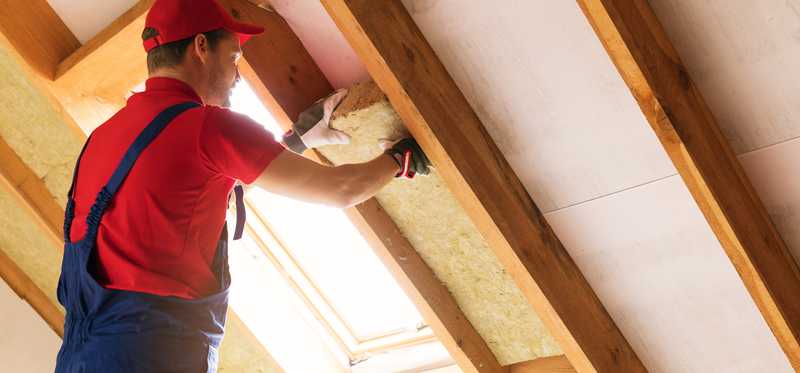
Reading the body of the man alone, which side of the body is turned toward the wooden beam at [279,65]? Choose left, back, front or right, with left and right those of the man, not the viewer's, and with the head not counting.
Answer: front

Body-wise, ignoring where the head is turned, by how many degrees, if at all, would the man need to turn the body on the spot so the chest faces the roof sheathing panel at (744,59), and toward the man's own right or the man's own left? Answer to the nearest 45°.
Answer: approximately 45° to the man's own right

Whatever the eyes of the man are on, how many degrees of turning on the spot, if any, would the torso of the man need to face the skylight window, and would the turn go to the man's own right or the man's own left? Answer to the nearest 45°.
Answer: approximately 45° to the man's own left

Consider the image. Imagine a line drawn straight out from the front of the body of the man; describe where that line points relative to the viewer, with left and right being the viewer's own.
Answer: facing away from the viewer and to the right of the viewer
